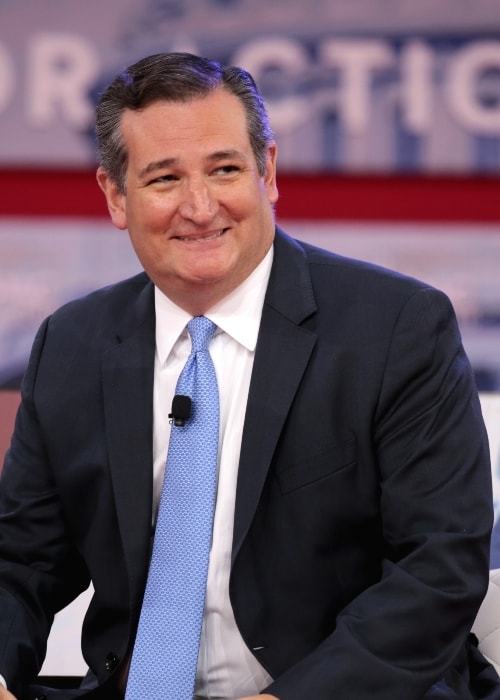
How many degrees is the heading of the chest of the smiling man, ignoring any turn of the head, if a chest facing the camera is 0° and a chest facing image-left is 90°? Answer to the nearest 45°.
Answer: approximately 45°
